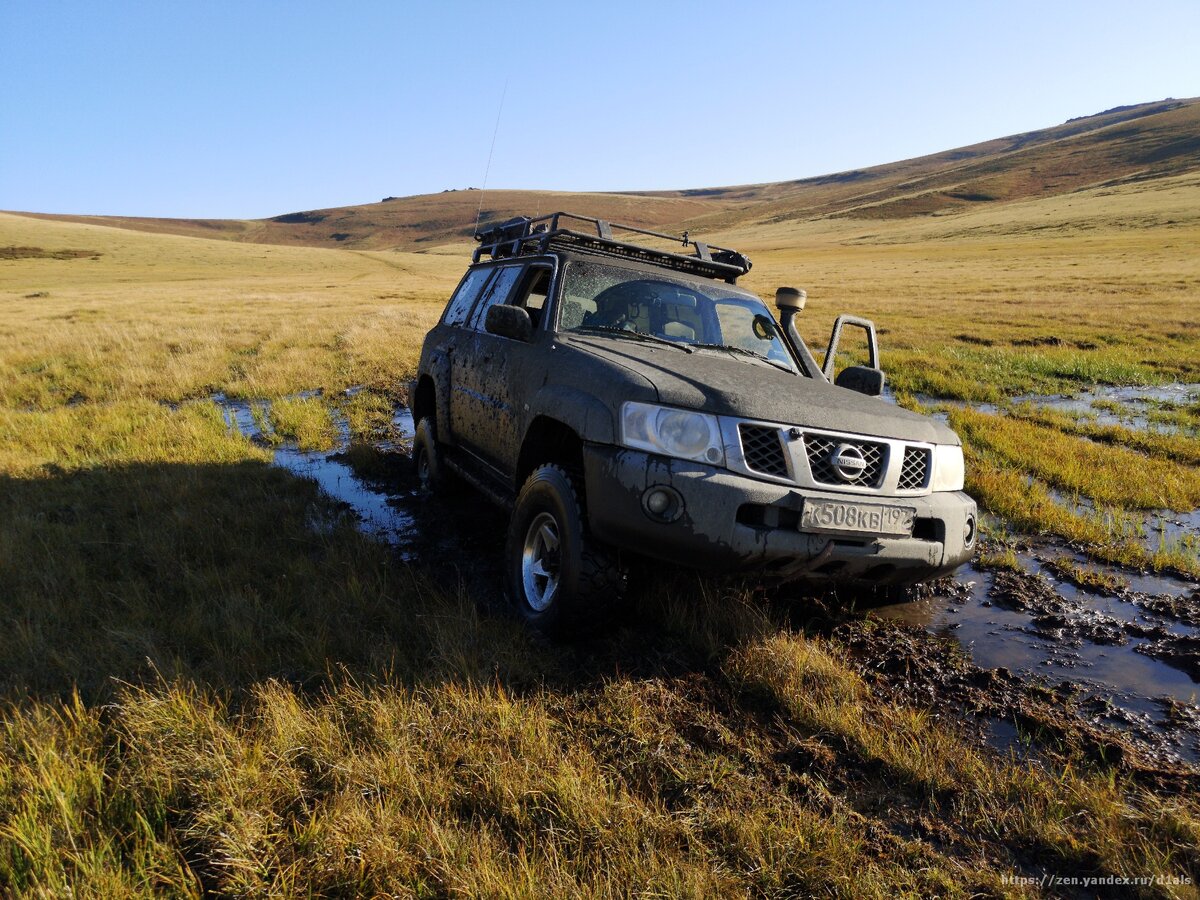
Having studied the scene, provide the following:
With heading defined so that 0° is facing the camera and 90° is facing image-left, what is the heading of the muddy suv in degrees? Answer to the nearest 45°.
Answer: approximately 315°
